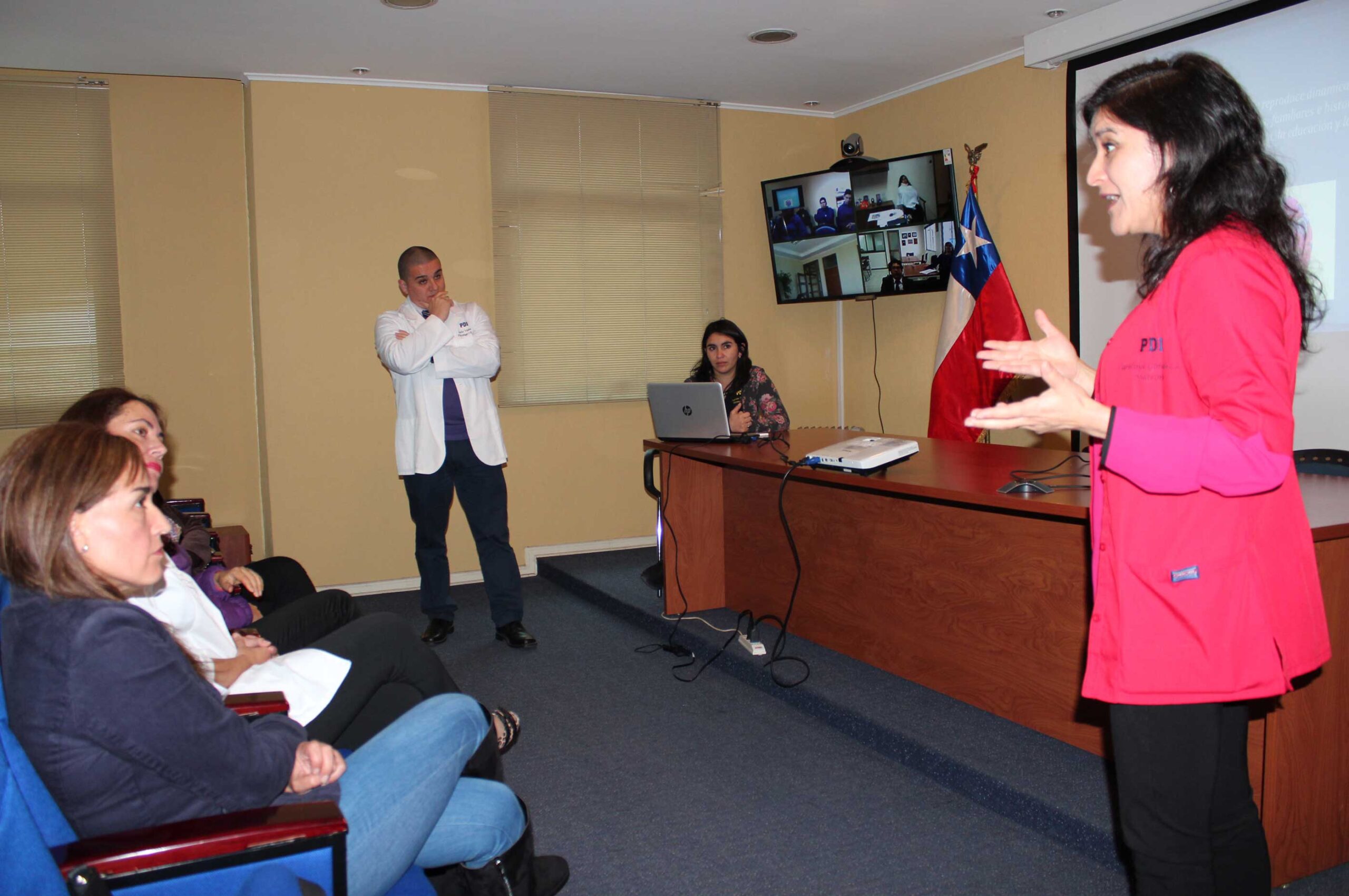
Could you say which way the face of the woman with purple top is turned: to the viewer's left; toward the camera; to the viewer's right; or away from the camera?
to the viewer's right

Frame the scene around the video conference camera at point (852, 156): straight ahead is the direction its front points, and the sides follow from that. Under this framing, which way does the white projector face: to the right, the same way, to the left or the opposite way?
the opposite way

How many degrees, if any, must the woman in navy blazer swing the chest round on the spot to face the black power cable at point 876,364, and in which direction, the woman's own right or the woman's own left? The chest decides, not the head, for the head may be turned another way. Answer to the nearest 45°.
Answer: approximately 45° to the woman's own left

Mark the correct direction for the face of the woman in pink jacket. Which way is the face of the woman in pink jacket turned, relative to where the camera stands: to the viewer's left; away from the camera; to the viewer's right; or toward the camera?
to the viewer's left

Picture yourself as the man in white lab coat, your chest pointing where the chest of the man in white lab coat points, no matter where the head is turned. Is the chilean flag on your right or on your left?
on your left

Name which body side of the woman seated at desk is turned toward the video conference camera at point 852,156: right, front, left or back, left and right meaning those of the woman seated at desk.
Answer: back

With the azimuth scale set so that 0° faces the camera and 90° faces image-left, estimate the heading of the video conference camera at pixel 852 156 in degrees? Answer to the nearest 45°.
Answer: approximately 45°

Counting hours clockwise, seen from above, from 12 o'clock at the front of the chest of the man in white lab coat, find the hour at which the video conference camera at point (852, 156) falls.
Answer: The video conference camera is roughly at 8 o'clock from the man in white lab coat.

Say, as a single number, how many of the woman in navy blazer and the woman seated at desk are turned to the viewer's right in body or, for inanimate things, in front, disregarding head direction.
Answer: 1

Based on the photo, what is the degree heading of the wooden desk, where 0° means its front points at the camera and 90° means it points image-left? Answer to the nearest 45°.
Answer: approximately 45°
